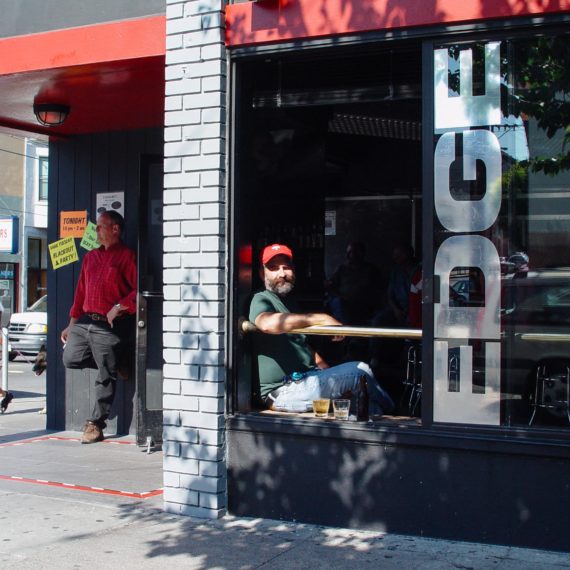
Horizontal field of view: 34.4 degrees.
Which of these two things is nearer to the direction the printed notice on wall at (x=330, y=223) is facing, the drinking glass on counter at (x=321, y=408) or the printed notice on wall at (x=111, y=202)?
the drinking glass on counter

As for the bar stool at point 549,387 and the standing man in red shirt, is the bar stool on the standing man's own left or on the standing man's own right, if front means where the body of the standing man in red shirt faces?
on the standing man's own left

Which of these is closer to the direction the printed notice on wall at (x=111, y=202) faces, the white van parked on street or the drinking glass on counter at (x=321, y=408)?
the drinking glass on counter

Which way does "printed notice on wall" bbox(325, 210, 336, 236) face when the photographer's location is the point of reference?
facing the viewer

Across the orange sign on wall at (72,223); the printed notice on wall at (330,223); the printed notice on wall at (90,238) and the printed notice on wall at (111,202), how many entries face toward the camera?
4

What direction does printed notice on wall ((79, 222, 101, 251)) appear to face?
toward the camera

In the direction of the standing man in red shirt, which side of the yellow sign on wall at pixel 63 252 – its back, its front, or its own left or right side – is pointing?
left

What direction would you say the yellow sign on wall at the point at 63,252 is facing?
toward the camera

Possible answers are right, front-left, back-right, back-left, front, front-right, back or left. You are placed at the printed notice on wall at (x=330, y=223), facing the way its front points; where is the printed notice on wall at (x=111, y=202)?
front-right

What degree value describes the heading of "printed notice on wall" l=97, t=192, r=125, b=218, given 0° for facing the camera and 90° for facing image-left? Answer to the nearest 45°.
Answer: approximately 0°

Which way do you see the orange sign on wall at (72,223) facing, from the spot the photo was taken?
facing the viewer

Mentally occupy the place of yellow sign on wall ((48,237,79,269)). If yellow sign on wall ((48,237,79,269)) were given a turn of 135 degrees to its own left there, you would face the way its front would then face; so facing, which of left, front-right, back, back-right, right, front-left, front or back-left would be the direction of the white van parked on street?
front-left

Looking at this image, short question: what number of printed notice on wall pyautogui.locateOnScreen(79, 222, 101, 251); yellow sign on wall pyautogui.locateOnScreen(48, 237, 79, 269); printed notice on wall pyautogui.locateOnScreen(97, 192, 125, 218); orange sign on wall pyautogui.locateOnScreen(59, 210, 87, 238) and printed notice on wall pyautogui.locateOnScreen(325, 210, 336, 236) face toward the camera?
5

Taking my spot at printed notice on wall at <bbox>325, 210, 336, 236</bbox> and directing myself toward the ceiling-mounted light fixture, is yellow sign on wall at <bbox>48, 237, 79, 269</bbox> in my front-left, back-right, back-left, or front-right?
front-right

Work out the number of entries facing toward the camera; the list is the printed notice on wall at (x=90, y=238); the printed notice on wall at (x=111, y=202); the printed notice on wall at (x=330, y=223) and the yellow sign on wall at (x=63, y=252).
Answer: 4

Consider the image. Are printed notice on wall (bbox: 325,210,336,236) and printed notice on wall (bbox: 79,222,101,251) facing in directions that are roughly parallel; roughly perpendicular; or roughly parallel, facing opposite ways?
roughly parallel

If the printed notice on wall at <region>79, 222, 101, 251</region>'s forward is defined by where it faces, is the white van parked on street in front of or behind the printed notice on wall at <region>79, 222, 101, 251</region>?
behind

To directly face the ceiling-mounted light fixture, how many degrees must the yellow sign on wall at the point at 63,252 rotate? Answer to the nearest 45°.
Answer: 0° — it already faces it
